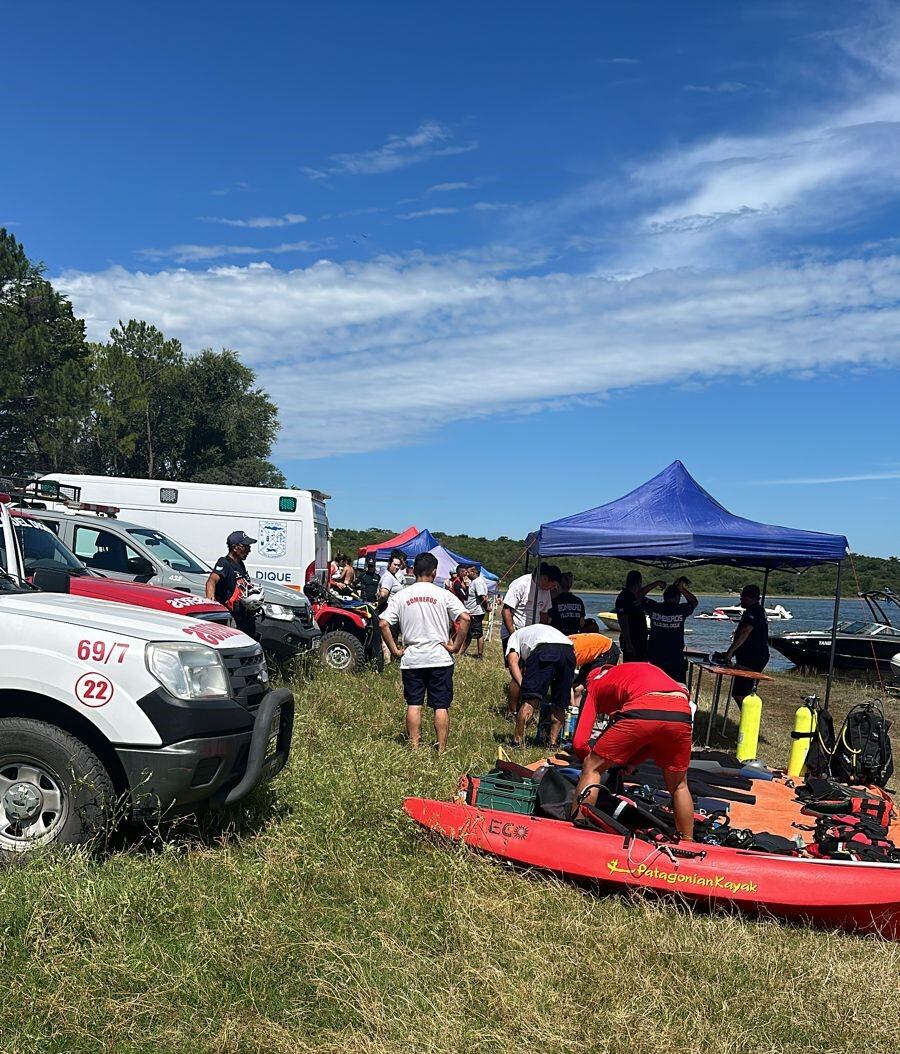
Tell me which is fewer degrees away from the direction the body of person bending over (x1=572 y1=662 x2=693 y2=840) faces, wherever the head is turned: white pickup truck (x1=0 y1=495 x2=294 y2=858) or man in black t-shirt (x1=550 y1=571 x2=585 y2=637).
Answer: the man in black t-shirt

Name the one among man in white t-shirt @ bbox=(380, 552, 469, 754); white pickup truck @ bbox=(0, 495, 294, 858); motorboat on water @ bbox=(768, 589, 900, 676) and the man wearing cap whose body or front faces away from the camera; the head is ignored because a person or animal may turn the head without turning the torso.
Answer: the man in white t-shirt

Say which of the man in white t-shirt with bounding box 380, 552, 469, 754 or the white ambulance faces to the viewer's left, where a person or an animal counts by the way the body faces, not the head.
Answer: the white ambulance

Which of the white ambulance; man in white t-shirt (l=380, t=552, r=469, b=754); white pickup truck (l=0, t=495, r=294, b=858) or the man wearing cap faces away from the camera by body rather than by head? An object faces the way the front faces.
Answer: the man in white t-shirt

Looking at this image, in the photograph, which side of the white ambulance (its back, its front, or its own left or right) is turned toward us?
left

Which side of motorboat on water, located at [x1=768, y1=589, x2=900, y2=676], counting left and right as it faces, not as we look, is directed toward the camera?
left

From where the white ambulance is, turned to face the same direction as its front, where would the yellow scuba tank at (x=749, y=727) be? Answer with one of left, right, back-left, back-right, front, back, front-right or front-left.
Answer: back-left

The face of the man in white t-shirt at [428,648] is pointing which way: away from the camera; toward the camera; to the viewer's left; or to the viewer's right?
away from the camera

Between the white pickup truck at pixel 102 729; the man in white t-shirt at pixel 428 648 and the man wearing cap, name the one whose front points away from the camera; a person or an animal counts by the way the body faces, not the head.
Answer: the man in white t-shirt

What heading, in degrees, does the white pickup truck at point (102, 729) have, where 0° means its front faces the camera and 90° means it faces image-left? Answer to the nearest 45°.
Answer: approximately 315°

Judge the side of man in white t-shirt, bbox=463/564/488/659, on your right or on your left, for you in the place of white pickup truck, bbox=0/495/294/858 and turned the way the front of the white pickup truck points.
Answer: on your left

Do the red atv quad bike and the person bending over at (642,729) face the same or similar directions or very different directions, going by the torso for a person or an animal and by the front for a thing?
very different directions

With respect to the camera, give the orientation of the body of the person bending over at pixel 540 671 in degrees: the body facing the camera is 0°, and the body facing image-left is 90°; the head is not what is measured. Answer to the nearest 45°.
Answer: approximately 135°
